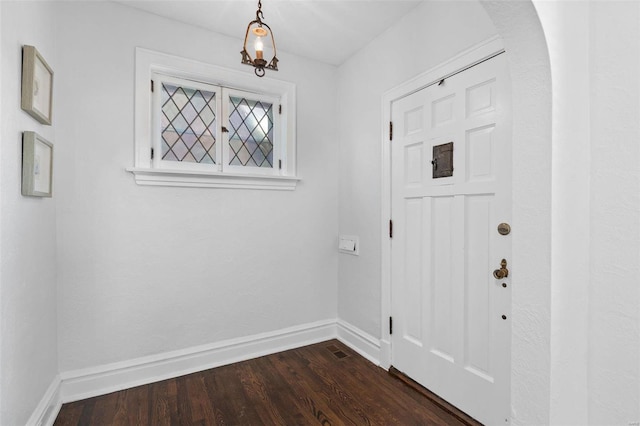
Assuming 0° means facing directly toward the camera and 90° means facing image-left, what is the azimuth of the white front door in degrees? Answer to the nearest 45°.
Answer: approximately 45°

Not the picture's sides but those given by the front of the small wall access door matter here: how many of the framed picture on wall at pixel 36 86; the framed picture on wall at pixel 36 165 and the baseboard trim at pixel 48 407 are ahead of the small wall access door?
3

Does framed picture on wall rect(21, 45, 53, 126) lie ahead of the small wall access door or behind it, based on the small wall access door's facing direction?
ahead

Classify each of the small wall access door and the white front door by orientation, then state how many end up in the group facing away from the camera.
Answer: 0

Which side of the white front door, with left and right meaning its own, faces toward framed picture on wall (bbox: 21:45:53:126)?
front

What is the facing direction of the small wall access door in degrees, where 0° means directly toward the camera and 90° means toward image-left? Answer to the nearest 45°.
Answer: approximately 45°

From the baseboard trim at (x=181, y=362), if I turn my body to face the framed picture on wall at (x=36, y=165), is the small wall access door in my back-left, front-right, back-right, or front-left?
back-left

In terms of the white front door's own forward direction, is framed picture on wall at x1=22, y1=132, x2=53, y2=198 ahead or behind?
ahead
